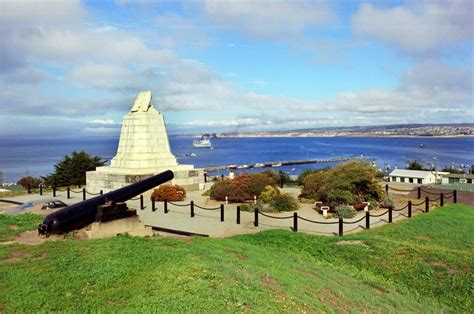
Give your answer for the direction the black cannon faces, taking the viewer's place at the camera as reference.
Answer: facing away from the viewer and to the right of the viewer

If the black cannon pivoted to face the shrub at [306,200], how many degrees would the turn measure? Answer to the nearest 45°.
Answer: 0° — it already faces it

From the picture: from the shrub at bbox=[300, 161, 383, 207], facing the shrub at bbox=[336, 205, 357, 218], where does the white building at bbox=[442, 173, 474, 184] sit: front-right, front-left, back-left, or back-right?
back-left

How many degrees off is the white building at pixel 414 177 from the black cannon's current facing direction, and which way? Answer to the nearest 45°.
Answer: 0° — it already faces it

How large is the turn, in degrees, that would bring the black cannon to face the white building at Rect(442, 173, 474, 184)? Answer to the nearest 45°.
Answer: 0° — it already faces it

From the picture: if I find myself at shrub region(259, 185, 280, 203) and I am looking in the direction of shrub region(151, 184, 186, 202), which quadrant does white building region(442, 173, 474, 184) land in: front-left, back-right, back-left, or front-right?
back-right
